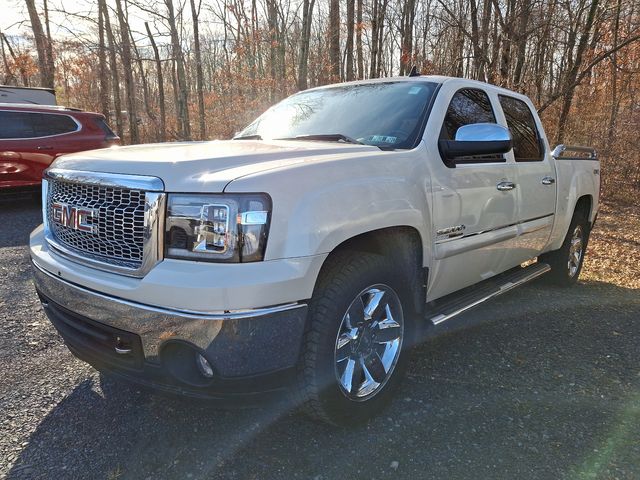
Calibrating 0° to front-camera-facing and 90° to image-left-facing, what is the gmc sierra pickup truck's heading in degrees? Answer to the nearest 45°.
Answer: approximately 45°

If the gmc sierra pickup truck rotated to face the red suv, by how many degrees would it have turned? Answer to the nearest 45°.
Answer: approximately 90° to its right
